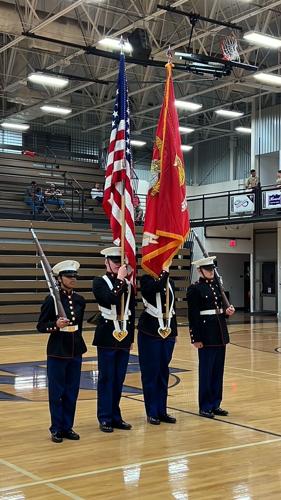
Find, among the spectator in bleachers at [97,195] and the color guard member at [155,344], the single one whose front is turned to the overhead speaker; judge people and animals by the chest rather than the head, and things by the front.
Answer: the spectator in bleachers

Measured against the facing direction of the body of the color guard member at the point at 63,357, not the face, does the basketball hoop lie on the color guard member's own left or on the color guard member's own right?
on the color guard member's own left

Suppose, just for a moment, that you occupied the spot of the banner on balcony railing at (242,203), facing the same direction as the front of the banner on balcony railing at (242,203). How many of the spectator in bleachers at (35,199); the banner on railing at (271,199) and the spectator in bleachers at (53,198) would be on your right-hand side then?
2

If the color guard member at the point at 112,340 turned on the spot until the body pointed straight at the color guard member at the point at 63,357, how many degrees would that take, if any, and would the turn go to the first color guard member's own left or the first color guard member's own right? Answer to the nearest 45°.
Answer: approximately 90° to the first color guard member's own right

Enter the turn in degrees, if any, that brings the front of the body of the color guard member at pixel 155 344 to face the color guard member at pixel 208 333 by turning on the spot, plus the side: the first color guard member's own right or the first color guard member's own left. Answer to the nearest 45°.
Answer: approximately 90° to the first color guard member's own left

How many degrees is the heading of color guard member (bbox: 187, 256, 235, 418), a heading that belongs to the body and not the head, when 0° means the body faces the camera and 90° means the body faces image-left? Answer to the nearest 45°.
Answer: approximately 315°

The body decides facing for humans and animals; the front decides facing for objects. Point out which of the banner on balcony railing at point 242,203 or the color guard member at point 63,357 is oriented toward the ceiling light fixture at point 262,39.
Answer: the banner on balcony railing

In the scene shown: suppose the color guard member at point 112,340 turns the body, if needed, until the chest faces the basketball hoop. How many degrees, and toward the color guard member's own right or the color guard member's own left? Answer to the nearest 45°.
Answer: approximately 135° to the color guard member's own left
